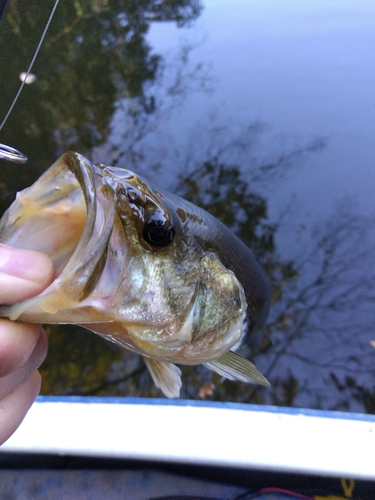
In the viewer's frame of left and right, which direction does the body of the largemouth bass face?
facing the viewer and to the left of the viewer
